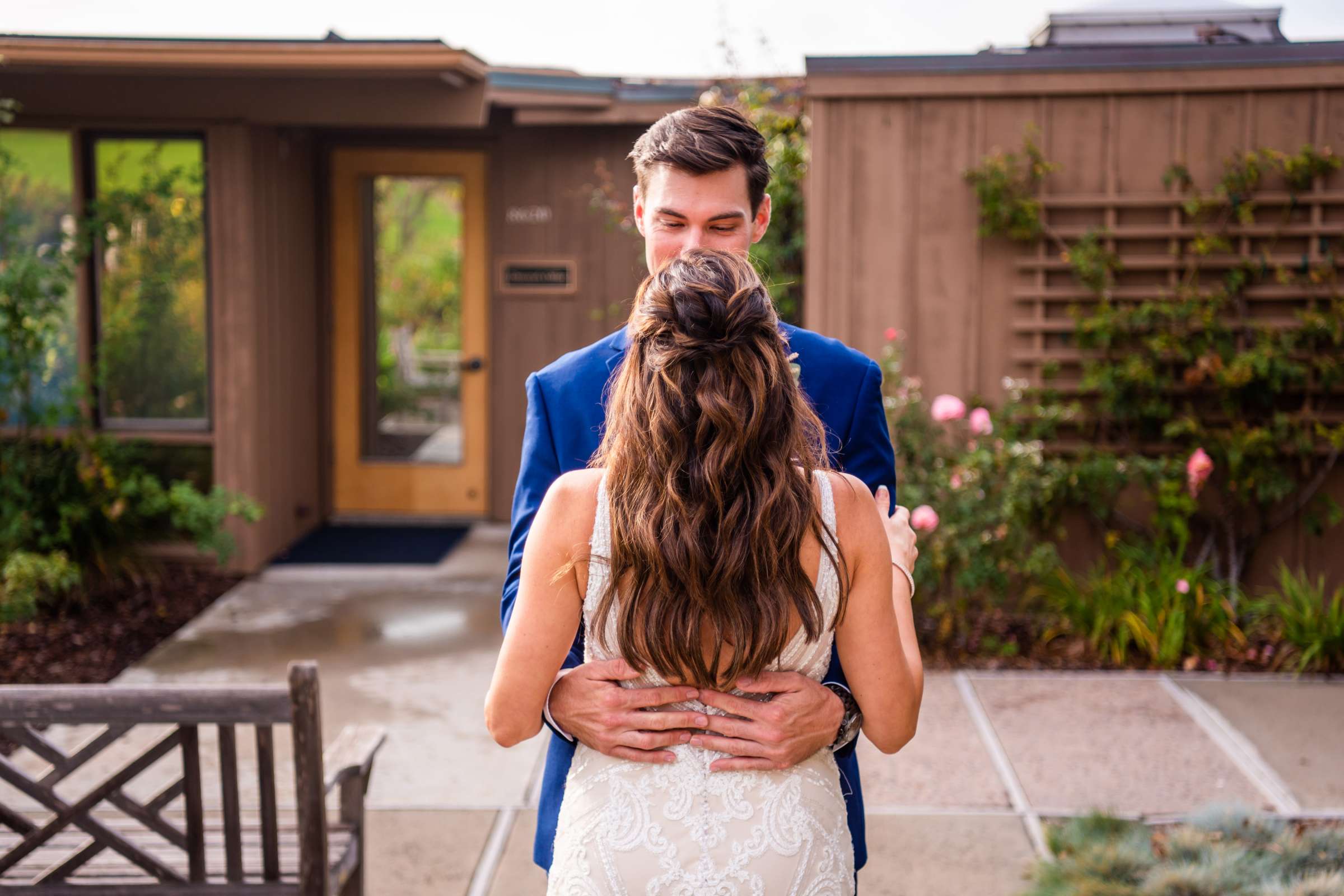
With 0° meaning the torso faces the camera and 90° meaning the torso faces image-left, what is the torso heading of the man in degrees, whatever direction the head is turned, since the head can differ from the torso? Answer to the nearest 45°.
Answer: approximately 0°

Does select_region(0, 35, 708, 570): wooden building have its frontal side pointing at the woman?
yes

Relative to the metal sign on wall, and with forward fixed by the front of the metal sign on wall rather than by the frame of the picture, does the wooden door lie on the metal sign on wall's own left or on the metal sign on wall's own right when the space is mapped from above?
on the metal sign on wall's own right

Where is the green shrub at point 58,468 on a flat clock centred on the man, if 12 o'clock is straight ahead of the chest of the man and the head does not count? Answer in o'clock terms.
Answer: The green shrub is roughly at 5 o'clock from the man.

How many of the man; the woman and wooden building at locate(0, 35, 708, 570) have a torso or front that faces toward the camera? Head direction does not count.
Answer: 2

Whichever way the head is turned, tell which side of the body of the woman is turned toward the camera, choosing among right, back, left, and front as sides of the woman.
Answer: back

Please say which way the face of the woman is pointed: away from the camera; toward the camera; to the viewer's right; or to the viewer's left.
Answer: away from the camera

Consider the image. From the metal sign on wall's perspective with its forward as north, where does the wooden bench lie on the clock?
The wooden bench is roughly at 12 o'clock from the metal sign on wall.
